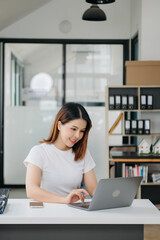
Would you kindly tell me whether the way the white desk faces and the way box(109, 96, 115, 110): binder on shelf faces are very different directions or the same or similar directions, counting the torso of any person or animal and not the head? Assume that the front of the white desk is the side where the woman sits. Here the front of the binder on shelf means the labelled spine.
very different directions

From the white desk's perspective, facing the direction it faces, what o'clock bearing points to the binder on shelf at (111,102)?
The binder on shelf is roughly at 12 o'clock from the white desk.

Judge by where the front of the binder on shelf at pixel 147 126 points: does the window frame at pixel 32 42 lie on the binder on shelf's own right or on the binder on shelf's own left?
on the binder on shelf's own right
